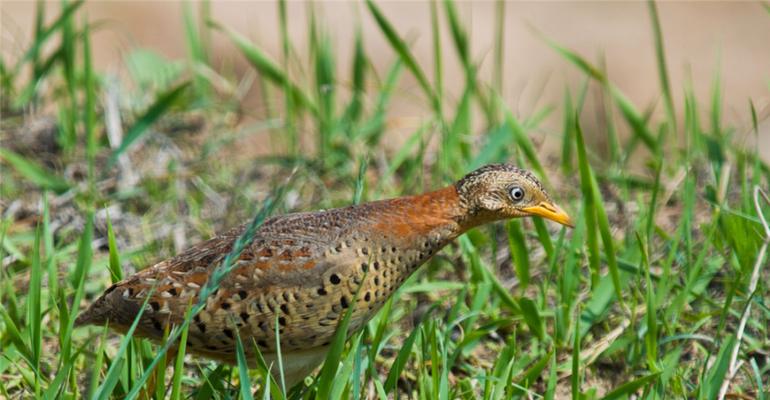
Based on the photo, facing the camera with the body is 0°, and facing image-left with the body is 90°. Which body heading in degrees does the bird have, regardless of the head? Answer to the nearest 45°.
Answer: approximately 270°

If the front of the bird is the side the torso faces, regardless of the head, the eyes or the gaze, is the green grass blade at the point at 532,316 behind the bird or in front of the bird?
in front

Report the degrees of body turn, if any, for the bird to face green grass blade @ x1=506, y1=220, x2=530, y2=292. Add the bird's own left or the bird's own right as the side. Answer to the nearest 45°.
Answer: approximately 45° to the bird's own left

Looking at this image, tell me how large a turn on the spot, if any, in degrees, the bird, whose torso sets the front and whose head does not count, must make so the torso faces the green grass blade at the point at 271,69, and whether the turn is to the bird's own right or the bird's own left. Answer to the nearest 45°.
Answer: approximately 90° to the bird's own left

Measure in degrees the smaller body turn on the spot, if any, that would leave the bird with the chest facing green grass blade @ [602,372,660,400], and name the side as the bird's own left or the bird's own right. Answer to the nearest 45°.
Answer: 0° — it already faces it

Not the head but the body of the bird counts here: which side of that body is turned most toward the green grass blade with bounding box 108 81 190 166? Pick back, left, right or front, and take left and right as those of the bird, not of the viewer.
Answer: left

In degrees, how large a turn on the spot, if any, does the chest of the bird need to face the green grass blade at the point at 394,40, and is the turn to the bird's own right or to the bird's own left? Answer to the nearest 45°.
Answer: approximately 90° to the bird's own left

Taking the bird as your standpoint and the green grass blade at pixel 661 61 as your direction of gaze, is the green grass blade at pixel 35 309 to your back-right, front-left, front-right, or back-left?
back-left
